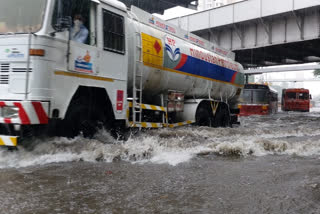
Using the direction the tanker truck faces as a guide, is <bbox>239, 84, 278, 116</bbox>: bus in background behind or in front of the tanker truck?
behind

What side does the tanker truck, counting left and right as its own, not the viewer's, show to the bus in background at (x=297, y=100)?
back

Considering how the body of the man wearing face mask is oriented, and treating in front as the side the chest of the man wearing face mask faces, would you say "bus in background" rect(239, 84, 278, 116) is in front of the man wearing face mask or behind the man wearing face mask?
behind

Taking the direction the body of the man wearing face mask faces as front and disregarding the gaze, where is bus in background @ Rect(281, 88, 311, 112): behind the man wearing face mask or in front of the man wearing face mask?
behind

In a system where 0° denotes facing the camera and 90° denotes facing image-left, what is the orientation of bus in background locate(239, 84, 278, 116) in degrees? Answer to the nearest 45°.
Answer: approximately 0°

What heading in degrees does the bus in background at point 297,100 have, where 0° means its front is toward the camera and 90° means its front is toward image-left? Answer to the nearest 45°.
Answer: approximately 0°

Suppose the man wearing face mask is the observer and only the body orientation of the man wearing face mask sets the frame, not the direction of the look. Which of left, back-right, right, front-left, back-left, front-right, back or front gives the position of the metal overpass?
back

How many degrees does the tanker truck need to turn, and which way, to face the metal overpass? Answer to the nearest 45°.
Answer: approximately 180°

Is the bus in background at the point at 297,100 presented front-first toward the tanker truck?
yes

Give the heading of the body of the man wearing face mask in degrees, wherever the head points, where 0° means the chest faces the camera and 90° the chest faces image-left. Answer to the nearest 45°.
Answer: approximately 45°
